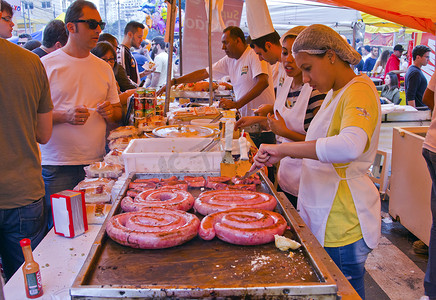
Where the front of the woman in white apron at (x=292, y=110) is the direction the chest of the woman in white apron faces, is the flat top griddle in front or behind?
in front

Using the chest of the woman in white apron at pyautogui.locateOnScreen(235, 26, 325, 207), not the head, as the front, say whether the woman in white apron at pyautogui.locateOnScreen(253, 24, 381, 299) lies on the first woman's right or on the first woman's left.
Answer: on the first woman's left

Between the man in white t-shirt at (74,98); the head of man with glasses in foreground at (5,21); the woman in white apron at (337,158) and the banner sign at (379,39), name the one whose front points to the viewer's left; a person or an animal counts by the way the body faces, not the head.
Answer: the woman in white apron

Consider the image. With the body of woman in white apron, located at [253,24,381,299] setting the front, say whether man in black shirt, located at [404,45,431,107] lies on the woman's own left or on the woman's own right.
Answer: on the woman's own right

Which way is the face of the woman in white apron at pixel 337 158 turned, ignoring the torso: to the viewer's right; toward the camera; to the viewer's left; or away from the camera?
to the viewer's left

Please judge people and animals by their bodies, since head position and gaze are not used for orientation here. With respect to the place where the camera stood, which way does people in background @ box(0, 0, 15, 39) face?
facing to the right of the viewer

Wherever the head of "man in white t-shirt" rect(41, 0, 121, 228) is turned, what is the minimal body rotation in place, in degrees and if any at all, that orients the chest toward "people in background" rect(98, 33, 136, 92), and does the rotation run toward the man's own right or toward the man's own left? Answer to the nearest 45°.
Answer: approximately 135° to the man's own left

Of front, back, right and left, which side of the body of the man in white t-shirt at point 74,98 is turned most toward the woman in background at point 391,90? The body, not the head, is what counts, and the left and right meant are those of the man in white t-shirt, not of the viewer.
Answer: left
